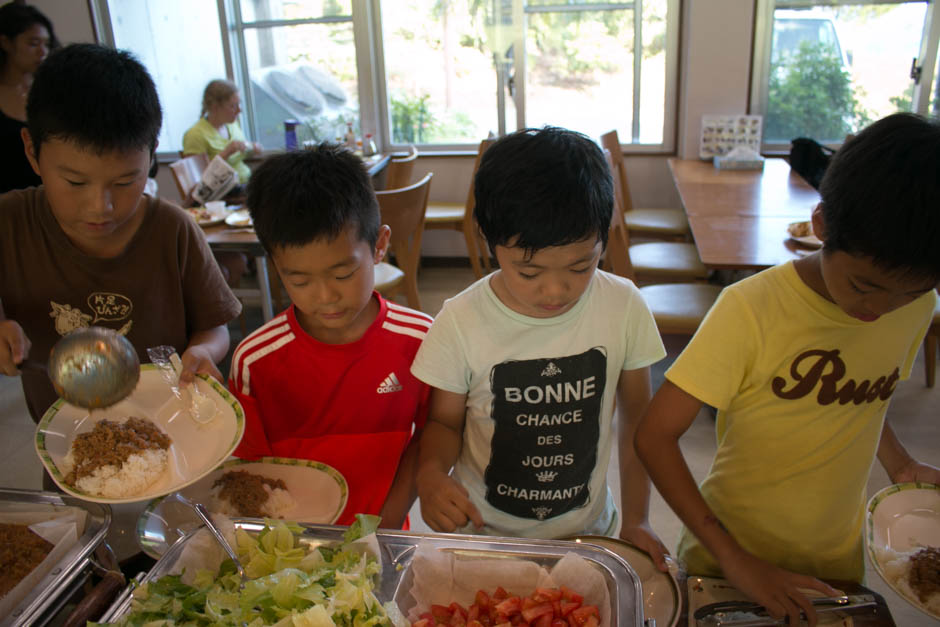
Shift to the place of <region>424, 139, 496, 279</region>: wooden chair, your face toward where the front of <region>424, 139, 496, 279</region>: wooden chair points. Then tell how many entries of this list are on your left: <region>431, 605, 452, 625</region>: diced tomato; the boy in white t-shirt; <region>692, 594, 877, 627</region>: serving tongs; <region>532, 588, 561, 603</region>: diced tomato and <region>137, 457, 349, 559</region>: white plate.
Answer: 5

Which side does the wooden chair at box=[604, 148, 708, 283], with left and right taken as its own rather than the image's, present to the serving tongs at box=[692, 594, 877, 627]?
right

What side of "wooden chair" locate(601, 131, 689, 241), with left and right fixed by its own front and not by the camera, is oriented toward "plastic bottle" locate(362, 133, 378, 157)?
back

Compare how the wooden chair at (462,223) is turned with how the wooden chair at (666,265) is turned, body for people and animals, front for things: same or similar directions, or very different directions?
very different directions

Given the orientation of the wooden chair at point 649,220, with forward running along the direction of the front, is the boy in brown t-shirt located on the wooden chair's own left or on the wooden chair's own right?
on the wooden chair's own right

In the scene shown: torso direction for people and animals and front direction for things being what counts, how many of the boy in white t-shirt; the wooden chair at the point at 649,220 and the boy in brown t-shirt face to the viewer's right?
1

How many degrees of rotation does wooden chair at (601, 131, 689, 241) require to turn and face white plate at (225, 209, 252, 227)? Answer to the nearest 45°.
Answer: approximately 135° to its right

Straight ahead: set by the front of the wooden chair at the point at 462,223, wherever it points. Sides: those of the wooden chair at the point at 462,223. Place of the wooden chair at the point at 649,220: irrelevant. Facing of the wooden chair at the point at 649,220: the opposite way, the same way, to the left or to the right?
the opposite way

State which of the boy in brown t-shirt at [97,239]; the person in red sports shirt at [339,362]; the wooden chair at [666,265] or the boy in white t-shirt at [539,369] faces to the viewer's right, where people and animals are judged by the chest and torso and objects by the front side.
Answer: the wooden chair
